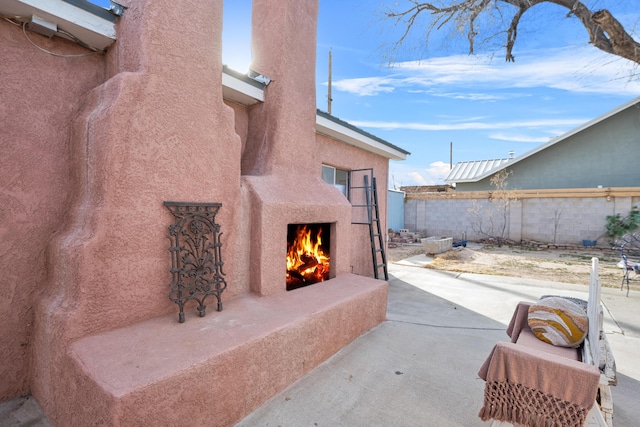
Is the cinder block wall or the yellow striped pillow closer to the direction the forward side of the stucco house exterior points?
the yellow striped pillow

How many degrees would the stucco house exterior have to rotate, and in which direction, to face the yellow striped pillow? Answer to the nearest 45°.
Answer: approximately 45° to its left

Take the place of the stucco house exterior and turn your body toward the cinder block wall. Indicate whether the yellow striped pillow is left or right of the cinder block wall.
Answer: right

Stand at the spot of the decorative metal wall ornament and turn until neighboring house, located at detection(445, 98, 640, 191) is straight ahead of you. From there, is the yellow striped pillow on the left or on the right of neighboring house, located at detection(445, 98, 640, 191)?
right

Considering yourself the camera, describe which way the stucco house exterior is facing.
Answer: facing the viewer and to the right of the viewer

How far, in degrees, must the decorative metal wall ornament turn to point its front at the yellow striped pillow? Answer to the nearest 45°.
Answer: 0° — it already faces it

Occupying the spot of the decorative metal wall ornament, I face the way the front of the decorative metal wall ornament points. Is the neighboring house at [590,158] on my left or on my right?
on my left

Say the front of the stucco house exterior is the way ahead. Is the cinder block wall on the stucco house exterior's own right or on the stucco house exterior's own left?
on the stucco house exterior's own left

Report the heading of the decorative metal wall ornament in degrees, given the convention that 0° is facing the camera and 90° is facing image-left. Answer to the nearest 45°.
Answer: approximately 315°

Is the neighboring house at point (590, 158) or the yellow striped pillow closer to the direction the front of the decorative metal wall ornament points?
the yellow striped pillow
